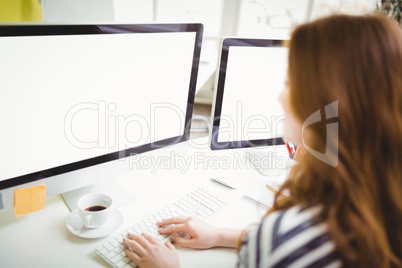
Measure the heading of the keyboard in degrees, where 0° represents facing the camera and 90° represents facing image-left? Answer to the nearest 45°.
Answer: approximately 315°

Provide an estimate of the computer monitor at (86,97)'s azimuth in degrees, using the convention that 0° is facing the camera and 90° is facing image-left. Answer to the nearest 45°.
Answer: approximately 315°

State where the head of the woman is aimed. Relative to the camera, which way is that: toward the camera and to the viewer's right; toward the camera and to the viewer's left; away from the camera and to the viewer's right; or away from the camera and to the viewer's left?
away from the camera and to the viewer's left

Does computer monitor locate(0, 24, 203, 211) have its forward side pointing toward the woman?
yes

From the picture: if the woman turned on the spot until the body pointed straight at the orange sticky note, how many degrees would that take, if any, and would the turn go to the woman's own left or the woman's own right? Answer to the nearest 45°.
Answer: approximately 45° to the woman's own left

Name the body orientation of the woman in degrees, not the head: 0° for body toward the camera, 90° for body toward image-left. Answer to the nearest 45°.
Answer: approximately 135°

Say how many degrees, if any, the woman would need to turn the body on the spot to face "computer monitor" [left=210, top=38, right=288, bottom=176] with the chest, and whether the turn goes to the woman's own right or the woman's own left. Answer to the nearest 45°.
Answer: approximately 45° to the woman's own right

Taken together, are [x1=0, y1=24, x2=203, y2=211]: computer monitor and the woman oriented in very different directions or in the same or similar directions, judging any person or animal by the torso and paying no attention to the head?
very different directions
